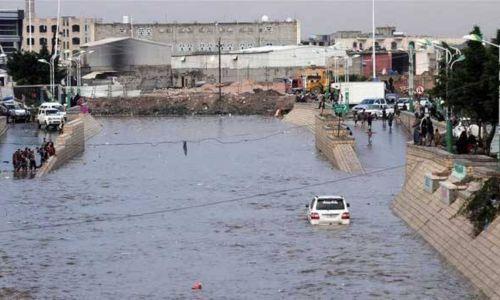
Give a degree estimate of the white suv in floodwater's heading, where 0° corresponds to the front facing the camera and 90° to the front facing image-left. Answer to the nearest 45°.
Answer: approximately 180°
